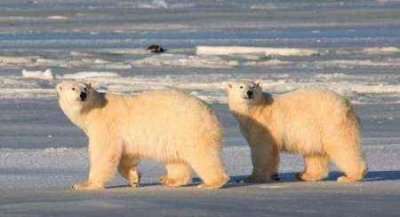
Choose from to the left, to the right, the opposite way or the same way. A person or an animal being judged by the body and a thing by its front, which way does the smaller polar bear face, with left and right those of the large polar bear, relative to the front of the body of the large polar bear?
the same way

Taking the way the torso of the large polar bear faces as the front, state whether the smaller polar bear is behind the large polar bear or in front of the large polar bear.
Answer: behind

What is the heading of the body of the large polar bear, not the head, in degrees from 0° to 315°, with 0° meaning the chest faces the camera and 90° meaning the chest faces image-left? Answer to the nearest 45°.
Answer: approximately 90°

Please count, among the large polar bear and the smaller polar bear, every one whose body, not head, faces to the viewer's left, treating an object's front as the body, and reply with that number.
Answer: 2

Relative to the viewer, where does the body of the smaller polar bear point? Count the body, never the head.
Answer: to the viewer's left

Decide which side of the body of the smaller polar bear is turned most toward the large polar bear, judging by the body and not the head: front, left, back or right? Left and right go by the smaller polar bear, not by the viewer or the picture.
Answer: front
